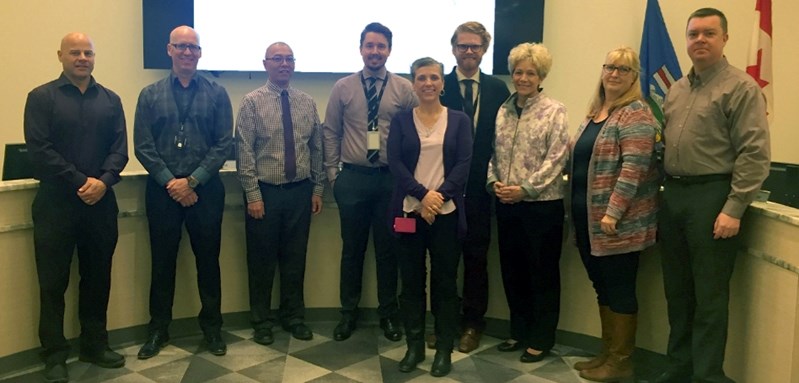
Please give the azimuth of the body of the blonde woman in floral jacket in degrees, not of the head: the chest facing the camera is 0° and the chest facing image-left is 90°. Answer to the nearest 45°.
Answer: approximately 45°

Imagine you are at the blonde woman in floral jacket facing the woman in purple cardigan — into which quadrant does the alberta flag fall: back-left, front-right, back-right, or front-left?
back-right

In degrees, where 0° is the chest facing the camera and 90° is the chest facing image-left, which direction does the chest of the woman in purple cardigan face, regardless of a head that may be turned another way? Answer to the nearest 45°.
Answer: approximately 0°

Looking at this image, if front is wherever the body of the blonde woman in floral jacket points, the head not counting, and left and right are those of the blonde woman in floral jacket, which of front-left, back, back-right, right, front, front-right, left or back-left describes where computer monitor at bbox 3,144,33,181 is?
front-right

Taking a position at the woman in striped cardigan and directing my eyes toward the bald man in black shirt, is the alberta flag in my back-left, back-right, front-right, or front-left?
back-right

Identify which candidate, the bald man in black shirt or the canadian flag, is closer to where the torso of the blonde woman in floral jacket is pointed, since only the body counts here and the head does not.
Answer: the bald man in black shirt

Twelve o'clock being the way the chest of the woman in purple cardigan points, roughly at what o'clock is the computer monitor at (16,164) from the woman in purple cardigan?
The computer monitor is roughly at 3 o'clock from the woman in purple cardigan.

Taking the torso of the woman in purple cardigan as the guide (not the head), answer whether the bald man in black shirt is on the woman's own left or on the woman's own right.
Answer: on the woman's own right

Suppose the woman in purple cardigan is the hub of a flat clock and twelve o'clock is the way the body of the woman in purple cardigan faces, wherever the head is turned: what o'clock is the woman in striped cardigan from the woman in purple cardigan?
The woman in striped cardigan is roughly at 9 o'clock from the woman in purple cardigan.

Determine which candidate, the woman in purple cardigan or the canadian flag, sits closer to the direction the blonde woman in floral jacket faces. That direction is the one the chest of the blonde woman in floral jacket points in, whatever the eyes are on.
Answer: the woman in purple cardigan
